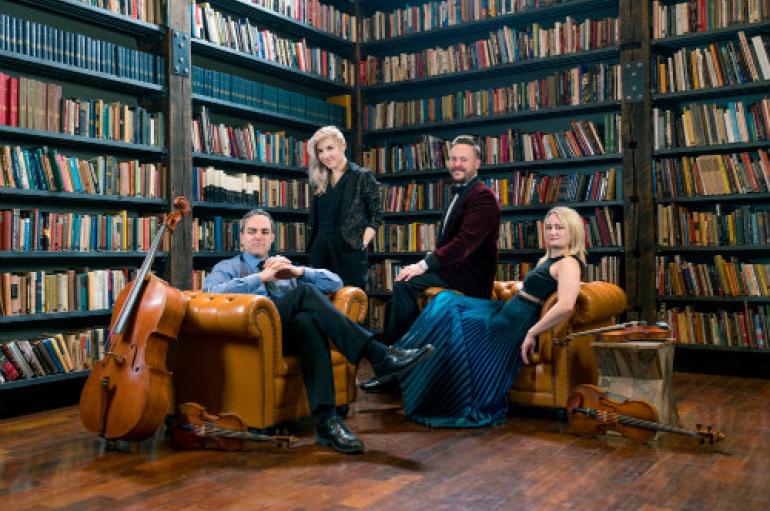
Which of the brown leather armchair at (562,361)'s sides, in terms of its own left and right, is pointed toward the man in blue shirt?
front

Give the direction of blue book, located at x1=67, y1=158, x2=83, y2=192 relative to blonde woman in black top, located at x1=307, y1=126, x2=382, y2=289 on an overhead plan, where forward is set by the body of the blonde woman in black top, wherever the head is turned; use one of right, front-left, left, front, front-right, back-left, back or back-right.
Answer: front-right

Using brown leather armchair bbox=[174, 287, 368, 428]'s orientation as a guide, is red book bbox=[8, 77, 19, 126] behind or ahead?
behind

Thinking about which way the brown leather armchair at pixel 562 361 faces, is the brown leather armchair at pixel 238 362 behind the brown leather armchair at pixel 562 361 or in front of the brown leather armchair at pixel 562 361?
in front

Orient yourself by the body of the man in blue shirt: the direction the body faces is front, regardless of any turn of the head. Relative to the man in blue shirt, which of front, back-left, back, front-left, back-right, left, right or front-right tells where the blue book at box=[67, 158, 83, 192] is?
back

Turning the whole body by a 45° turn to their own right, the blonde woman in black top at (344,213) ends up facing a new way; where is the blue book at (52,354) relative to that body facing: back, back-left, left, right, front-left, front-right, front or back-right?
front

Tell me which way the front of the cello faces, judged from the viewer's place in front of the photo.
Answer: facing the viewer and to the left of the viewer

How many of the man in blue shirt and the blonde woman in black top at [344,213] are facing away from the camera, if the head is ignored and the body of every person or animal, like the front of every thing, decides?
0

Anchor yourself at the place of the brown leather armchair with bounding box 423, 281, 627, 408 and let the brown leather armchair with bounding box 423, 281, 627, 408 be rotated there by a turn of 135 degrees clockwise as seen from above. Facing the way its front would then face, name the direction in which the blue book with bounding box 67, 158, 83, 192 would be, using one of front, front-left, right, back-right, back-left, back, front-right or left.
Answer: left

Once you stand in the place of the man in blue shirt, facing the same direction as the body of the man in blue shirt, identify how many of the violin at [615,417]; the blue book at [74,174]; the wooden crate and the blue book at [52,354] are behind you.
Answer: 2

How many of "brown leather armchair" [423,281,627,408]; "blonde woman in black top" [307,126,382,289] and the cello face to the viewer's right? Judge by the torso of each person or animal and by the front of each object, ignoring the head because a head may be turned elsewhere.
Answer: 0

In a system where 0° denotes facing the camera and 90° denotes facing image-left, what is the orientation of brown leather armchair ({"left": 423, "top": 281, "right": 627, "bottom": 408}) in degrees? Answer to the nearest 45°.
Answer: approximately 45°

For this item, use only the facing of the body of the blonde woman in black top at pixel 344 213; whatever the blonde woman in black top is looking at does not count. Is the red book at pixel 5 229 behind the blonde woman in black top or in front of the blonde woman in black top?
in front

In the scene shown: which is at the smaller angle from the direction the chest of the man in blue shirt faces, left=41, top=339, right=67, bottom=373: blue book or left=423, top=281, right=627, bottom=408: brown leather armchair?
the brown leather armchair

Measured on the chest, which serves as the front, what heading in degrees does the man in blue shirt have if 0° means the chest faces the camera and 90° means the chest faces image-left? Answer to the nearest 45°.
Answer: approximately 315°

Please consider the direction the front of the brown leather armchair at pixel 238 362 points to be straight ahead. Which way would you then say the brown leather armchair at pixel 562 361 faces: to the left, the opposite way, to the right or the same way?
to the right

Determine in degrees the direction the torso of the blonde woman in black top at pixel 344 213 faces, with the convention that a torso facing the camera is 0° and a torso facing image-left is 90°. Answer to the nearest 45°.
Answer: approximately 45°
